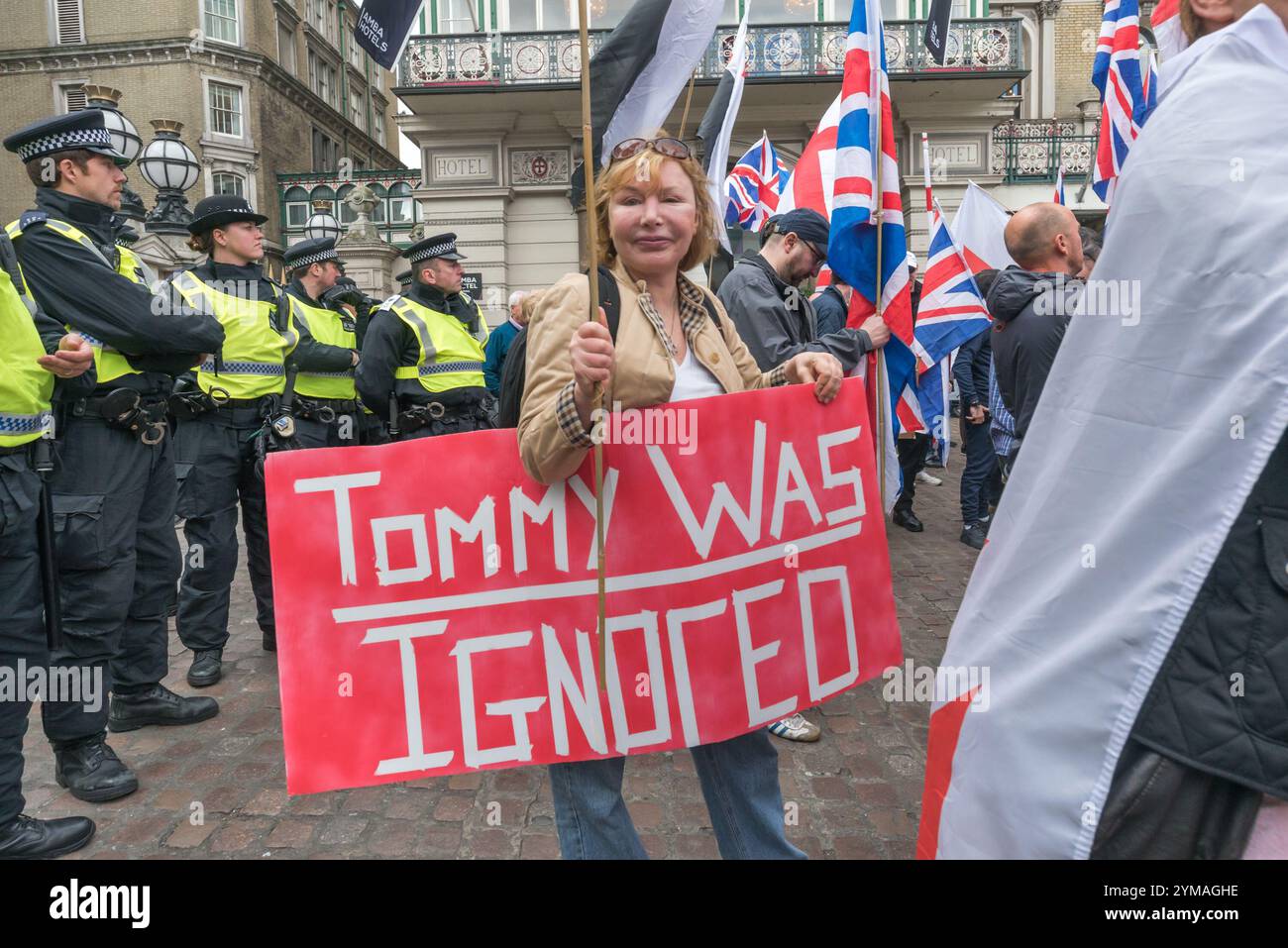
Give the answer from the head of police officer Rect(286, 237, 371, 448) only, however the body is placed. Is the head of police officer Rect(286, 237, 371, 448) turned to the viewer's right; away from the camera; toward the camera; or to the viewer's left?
to the viewer's right

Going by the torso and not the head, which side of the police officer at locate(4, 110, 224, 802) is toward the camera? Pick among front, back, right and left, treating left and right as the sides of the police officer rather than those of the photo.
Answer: right

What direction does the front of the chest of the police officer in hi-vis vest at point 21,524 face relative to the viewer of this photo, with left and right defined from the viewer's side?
facing to the right of the viewer

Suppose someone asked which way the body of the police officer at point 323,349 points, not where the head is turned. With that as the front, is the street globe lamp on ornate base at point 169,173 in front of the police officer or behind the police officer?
behind

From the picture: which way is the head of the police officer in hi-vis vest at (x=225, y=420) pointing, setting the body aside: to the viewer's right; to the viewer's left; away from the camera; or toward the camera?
to the viewer's right

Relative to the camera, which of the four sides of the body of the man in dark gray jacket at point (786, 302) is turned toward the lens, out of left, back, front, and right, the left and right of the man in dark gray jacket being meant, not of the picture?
right

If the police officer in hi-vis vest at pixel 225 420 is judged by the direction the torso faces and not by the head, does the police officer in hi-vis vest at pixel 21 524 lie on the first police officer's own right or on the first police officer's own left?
on the first police officer's own right

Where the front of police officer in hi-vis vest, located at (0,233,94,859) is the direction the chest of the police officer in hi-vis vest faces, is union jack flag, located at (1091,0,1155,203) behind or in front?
in front
